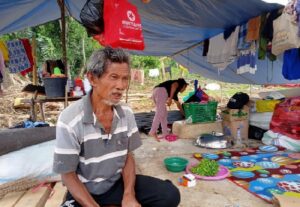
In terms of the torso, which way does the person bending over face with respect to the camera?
to the viewer's right

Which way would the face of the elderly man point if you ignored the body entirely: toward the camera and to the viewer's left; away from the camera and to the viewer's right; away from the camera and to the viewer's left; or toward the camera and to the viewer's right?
toward the camera and to the viewer's right

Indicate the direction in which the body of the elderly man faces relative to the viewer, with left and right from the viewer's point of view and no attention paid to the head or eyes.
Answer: facing the viewer and to the right of the viewer

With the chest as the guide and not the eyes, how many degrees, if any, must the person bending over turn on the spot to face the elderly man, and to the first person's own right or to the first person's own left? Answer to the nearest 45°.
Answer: approximately 90° to the first person's own right

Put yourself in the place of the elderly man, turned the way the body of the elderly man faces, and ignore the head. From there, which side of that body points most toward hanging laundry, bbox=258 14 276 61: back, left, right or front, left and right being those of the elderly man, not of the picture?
left

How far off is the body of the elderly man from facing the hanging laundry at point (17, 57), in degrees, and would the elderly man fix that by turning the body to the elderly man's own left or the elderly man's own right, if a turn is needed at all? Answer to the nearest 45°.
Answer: approximately 180°

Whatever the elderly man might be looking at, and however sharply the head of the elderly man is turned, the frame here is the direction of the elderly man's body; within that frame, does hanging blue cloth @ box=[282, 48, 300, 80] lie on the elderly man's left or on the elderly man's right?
on the elderly man's left

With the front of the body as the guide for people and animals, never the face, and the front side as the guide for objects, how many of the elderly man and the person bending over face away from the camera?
0

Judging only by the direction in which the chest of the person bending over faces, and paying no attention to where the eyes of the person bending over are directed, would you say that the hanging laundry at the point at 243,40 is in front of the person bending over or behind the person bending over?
in front

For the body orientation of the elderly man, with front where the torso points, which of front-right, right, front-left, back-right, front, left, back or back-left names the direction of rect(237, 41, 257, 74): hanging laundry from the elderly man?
left

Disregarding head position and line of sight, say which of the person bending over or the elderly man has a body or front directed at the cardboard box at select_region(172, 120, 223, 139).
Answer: the person bending over

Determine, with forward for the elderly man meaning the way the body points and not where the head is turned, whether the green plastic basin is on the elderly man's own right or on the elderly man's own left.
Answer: on the elderly man's own left
